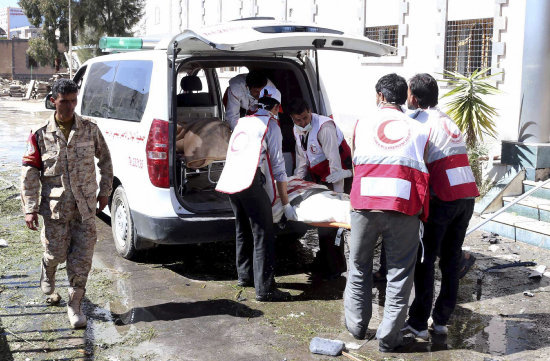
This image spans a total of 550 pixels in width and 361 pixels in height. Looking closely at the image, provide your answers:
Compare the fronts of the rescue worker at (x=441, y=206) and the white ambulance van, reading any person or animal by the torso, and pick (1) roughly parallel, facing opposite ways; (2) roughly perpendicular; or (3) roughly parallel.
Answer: roughly parallel

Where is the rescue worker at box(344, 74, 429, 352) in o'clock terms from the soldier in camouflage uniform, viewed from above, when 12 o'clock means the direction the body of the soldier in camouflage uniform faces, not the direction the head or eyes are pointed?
The rescue worker is roughly at 10 o'clock from the soldier in camouflage uniform.

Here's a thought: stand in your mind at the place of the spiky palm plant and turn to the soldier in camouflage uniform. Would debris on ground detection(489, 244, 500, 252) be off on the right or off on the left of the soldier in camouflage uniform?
left

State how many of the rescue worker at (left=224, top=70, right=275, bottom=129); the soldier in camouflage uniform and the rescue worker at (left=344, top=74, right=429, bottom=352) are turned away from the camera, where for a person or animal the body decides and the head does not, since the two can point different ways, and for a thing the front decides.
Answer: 1

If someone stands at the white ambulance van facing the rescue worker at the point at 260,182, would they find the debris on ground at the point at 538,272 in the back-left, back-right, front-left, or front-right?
front-left

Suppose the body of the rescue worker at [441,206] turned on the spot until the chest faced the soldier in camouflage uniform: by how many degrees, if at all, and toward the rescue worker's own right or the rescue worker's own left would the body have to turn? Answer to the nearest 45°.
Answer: approximately 45° to the rescue worker's own left

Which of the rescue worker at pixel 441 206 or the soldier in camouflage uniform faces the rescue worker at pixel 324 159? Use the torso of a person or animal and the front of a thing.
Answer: the rescue worker at pixel 441 206

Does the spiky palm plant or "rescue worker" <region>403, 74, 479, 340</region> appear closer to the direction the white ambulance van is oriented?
the spiky palm plant

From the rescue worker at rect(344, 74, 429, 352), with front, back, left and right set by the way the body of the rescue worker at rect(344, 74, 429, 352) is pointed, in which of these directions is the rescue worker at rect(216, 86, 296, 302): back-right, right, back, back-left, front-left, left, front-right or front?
front-left

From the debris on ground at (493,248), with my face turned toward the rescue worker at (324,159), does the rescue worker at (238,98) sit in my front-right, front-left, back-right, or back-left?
front-right

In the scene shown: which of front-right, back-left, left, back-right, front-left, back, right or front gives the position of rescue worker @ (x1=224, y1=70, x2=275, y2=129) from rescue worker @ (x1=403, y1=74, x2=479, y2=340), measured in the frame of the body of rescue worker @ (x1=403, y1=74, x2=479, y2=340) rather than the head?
front

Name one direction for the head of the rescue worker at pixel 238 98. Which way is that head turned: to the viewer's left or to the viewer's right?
to the viewer's right

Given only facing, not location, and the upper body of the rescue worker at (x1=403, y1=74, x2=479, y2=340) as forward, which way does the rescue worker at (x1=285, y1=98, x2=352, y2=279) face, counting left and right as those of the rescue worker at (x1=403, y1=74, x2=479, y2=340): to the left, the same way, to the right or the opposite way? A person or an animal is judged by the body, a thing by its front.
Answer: to the left

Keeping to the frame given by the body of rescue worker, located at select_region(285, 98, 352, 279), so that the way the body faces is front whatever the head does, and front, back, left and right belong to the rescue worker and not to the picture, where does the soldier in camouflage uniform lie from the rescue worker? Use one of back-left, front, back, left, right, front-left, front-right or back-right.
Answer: front

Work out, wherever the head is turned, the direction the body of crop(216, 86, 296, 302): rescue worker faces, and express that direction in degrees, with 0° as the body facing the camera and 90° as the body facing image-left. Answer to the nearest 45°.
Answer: approximately 225°

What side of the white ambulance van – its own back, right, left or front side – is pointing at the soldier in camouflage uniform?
left

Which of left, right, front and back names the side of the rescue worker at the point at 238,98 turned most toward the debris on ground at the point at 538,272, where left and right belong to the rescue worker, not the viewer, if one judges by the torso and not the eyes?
front
